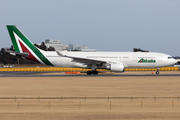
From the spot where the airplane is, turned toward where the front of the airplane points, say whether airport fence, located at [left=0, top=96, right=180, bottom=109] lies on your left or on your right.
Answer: on your right

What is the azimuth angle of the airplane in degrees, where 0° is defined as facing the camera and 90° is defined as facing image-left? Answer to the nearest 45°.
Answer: approximately 270°
